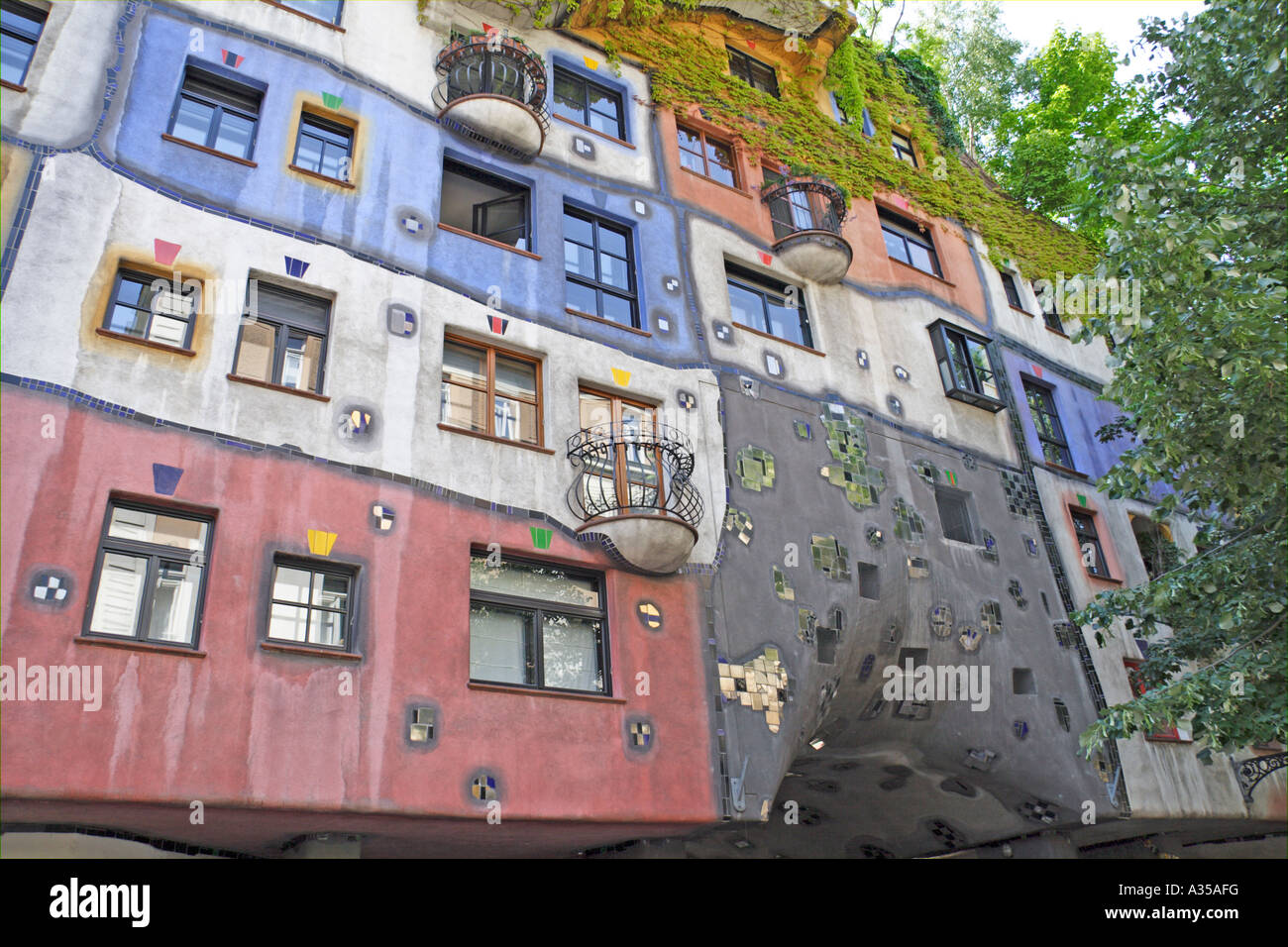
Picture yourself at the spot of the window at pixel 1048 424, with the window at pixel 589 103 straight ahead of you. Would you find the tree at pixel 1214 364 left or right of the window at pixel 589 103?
left

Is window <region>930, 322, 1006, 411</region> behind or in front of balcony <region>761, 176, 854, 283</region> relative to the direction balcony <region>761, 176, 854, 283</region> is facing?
behind

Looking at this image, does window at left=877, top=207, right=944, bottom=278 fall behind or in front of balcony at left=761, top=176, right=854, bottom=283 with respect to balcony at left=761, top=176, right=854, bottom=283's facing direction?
behind
